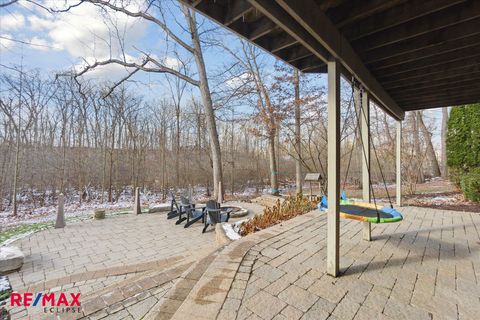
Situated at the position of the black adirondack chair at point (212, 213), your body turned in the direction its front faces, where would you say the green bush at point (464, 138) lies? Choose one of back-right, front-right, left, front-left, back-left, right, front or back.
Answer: front-right

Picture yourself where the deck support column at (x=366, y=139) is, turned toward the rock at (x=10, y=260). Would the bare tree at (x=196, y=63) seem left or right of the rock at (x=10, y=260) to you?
right

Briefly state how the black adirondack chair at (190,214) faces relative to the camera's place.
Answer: facing away from the viewer and to the right of the viewer

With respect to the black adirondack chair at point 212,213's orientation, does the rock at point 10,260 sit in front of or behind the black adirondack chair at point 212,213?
behind

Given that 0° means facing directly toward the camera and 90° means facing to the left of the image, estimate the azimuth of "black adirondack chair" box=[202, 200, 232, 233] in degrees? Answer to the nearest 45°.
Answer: approximately 225°

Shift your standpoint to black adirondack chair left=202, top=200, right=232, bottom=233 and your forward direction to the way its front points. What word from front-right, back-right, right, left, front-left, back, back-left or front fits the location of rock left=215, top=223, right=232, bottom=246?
back-right
